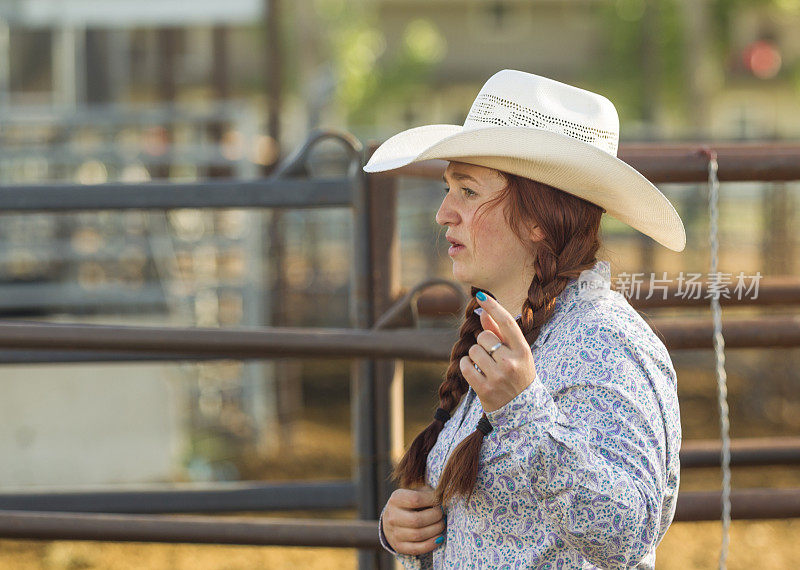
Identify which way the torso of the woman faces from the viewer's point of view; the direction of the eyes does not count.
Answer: to the viewer's left

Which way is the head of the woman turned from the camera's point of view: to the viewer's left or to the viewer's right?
to the viewer's left
